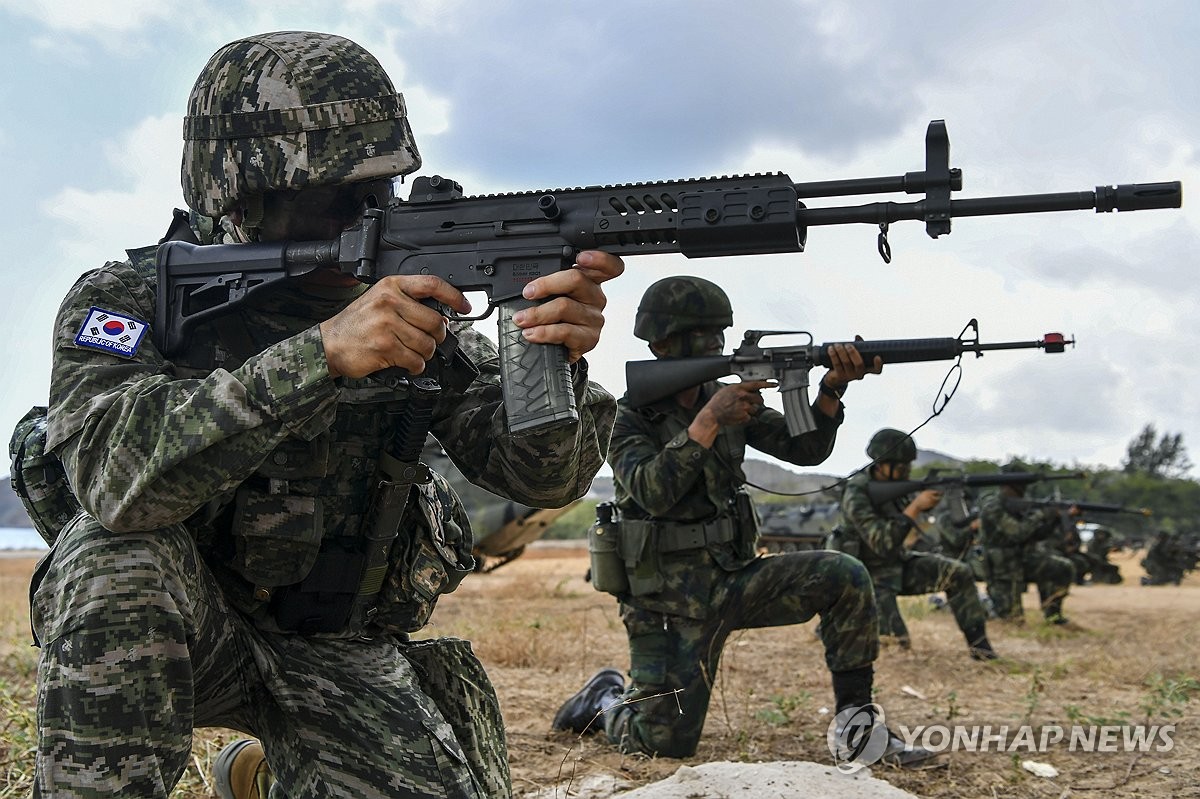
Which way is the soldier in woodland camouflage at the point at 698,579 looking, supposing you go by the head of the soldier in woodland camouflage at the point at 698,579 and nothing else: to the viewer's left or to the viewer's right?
to the viewer's right

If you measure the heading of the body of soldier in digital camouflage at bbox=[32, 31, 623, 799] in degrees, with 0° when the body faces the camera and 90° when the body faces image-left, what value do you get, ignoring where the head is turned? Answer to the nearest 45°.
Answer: approximately 315°

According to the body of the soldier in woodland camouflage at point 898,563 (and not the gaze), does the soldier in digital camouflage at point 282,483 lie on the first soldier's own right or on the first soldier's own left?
on the first soldier's own right

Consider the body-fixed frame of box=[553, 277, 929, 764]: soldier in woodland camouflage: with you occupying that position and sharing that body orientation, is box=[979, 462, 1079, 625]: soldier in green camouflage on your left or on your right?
on your left

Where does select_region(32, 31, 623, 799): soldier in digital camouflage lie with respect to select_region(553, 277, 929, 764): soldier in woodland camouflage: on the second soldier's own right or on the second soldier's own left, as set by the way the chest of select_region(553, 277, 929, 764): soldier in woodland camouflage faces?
on the second soldier's own right

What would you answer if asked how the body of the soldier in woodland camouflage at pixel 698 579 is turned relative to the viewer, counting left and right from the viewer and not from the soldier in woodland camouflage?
facing to the right of the viewer

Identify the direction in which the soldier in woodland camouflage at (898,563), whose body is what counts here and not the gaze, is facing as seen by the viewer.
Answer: to the viewer's right

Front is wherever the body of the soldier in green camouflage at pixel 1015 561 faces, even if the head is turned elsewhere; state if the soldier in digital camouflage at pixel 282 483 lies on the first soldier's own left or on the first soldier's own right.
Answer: on the first soldier's own right

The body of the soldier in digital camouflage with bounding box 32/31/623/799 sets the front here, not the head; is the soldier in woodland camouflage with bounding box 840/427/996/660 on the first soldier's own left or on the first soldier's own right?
on the first soldier's own left

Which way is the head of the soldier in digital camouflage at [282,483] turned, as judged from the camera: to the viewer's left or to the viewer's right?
to the viewer's right

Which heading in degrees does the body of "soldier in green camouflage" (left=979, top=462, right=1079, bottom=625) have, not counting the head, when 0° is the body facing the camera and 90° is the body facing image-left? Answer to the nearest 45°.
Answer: approximately 270°
